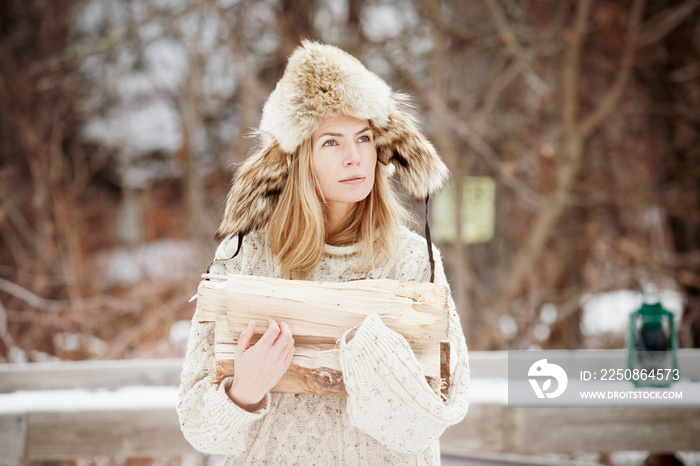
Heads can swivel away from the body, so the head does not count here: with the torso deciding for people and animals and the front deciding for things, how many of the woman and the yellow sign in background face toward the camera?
2

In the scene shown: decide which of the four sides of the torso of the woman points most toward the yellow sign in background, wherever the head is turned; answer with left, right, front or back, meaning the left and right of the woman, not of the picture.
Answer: back

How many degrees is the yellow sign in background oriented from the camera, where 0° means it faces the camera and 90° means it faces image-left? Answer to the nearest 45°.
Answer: approximately 0°

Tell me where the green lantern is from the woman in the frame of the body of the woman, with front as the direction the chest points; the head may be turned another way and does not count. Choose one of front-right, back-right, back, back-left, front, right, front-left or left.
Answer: back-left

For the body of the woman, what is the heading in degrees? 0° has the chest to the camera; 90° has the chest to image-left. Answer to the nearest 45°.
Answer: approximately 0°
